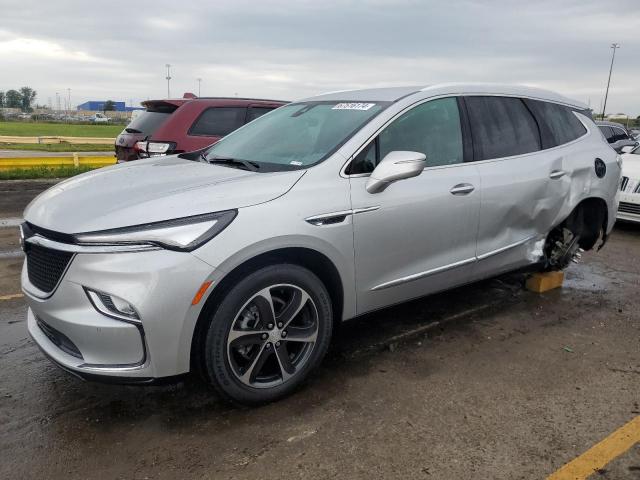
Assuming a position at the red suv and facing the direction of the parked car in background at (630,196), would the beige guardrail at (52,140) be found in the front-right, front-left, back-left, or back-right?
back-left

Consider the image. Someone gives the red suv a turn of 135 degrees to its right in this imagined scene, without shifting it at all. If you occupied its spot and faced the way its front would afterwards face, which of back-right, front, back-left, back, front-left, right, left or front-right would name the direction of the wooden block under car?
front-left

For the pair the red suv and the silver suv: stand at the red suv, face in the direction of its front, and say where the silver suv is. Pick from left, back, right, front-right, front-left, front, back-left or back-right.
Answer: back-right

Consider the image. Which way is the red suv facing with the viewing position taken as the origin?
facing away from the viewer and to the right of the viewer

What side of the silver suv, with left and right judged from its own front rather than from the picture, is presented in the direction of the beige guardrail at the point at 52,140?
right

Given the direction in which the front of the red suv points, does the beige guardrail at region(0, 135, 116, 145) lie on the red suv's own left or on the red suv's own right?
on the red suv's own left

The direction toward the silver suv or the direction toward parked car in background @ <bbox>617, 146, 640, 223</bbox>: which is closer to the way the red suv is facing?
the parked car in background

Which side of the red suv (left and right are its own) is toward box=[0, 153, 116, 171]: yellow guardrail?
left

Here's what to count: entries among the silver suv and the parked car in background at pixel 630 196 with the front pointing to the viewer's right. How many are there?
0

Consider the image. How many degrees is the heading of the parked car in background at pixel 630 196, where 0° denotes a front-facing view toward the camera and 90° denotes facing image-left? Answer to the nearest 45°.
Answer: approximately 45°

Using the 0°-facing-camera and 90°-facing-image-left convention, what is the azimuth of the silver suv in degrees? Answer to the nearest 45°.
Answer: approximately 45°

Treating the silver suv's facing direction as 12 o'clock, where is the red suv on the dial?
The red suv is roughly at 4 o'clock from the silver suv.

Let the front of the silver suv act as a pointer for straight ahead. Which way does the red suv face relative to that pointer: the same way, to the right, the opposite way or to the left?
the opposite way

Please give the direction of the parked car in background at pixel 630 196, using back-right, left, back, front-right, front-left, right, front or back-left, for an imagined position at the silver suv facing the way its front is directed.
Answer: back

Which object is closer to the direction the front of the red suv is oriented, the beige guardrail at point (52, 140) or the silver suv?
the beige guardrail
